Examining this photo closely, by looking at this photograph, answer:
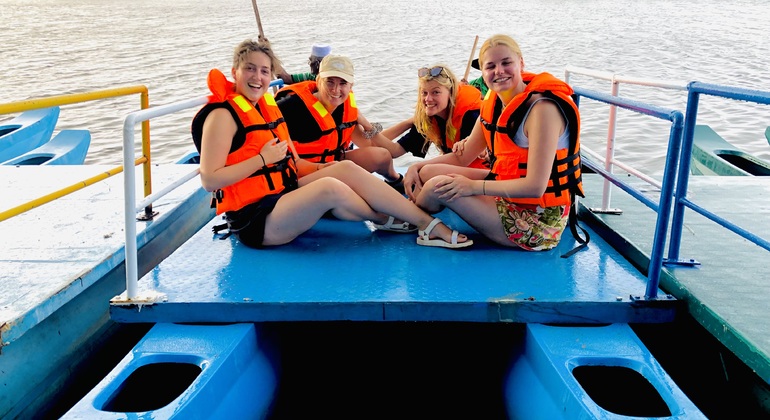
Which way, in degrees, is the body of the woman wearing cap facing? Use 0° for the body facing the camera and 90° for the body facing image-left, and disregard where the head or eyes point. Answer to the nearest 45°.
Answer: approximately 315°

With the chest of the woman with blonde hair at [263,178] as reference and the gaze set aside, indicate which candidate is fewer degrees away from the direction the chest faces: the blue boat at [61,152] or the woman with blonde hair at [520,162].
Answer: the woman with blonde hair

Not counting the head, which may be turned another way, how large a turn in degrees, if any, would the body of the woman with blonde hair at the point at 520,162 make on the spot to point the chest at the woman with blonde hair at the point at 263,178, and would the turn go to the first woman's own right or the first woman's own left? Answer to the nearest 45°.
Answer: approximately 45° to the first woman's own right

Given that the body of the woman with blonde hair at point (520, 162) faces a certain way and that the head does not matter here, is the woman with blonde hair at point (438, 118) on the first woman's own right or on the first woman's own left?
on the first woman's own right

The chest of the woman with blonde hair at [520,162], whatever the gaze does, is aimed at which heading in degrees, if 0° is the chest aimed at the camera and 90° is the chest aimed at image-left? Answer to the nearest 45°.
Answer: approximately 45°
